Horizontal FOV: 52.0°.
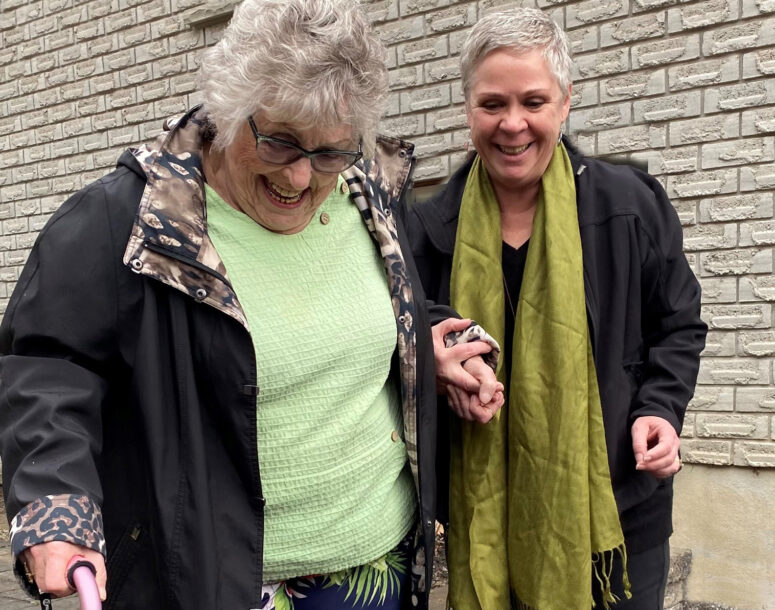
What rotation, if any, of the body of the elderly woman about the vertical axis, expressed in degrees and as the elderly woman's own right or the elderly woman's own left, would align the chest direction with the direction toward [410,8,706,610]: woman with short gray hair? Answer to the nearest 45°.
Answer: approximately 90° to the elderly woman's own left

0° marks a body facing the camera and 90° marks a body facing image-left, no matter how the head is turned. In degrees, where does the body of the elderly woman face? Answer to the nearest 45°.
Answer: approximately 315°
